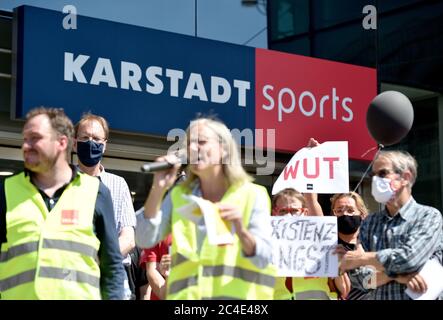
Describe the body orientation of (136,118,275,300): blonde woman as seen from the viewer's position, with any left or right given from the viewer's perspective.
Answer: facing the viewer and to the left of the viewer

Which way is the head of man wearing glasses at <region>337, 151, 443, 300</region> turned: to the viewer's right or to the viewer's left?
to the viewer's left

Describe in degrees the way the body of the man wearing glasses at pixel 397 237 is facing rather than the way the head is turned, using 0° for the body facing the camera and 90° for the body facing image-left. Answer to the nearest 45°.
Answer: approximately 45°

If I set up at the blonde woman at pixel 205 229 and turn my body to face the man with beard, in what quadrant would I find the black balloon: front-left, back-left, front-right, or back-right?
back-right

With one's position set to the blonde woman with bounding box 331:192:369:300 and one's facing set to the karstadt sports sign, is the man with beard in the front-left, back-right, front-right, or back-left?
back-left

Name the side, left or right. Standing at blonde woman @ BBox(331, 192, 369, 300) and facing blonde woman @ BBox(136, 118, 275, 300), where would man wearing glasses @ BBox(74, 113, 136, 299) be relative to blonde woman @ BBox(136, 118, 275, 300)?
right

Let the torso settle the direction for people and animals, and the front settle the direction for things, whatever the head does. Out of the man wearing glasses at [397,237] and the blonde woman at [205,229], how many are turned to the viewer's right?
0

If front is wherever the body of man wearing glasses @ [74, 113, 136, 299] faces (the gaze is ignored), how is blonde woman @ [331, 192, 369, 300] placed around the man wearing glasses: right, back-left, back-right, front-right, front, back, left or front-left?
left

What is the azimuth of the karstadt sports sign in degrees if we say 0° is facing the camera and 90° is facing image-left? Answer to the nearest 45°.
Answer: approximately 315°

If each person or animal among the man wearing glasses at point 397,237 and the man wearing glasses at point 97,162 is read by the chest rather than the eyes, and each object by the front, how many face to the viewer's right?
0
